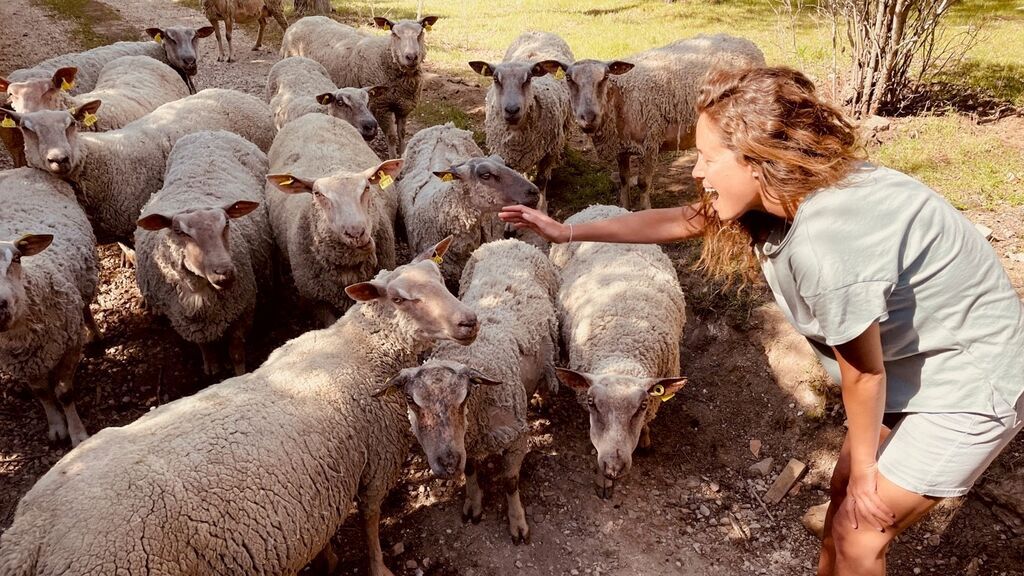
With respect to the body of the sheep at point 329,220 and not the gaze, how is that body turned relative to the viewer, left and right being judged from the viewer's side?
facing the viewer

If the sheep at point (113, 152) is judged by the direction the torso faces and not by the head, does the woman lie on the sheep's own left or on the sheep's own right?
on the sheep's own left

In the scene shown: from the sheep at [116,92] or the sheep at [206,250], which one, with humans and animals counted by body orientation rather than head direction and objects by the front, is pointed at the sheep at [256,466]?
the sheep at [206,250]

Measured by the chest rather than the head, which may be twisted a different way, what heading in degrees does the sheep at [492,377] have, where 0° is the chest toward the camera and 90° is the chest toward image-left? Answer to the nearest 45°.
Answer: approximately 0°

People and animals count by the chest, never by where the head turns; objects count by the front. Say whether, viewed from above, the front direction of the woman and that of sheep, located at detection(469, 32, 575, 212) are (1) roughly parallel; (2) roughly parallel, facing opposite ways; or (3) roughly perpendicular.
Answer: roughly perpendicular

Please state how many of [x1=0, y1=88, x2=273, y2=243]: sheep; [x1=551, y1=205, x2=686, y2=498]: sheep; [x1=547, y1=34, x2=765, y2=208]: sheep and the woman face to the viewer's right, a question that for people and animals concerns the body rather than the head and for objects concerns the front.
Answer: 0

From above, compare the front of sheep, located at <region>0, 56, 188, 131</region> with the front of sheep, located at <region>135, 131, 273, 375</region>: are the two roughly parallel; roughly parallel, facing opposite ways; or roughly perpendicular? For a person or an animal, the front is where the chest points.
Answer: roughly perpendicular

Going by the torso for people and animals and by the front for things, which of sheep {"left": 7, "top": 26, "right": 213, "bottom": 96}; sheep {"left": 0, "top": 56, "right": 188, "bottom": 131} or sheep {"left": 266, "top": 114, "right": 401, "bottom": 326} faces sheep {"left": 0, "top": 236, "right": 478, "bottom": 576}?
the sheep {"left": 266, "top": 114, "right": 401, "bottom": 326}

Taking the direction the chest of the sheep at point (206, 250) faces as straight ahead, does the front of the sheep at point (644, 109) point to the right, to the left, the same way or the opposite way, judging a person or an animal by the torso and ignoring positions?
to the right

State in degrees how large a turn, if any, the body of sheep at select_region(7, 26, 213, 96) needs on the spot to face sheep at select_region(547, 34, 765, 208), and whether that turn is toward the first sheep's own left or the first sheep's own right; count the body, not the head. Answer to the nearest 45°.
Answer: approximately 45° to the first sheep's own right

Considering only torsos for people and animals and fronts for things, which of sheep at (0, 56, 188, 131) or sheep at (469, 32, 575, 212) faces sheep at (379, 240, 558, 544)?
sheep at (469, 32, 575, 212)

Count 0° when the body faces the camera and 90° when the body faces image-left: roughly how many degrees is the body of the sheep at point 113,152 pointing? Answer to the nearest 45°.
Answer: approximately 45°

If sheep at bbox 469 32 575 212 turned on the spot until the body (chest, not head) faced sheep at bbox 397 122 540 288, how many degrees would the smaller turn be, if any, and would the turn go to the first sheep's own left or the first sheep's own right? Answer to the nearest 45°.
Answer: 0° — it already faces it

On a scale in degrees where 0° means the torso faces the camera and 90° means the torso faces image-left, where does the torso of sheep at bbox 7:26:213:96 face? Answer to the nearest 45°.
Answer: approximately 270°

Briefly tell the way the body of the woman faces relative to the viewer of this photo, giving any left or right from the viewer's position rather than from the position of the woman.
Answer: facing to the left of the viewer

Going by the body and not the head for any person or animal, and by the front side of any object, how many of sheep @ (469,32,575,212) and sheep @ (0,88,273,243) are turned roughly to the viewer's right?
0

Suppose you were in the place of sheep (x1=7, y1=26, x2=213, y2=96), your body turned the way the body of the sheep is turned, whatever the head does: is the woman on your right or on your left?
on your right

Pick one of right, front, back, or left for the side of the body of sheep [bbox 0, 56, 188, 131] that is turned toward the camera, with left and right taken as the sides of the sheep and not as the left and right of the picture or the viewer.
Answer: left

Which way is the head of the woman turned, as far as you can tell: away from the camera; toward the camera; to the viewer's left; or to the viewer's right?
to the viewer's left
